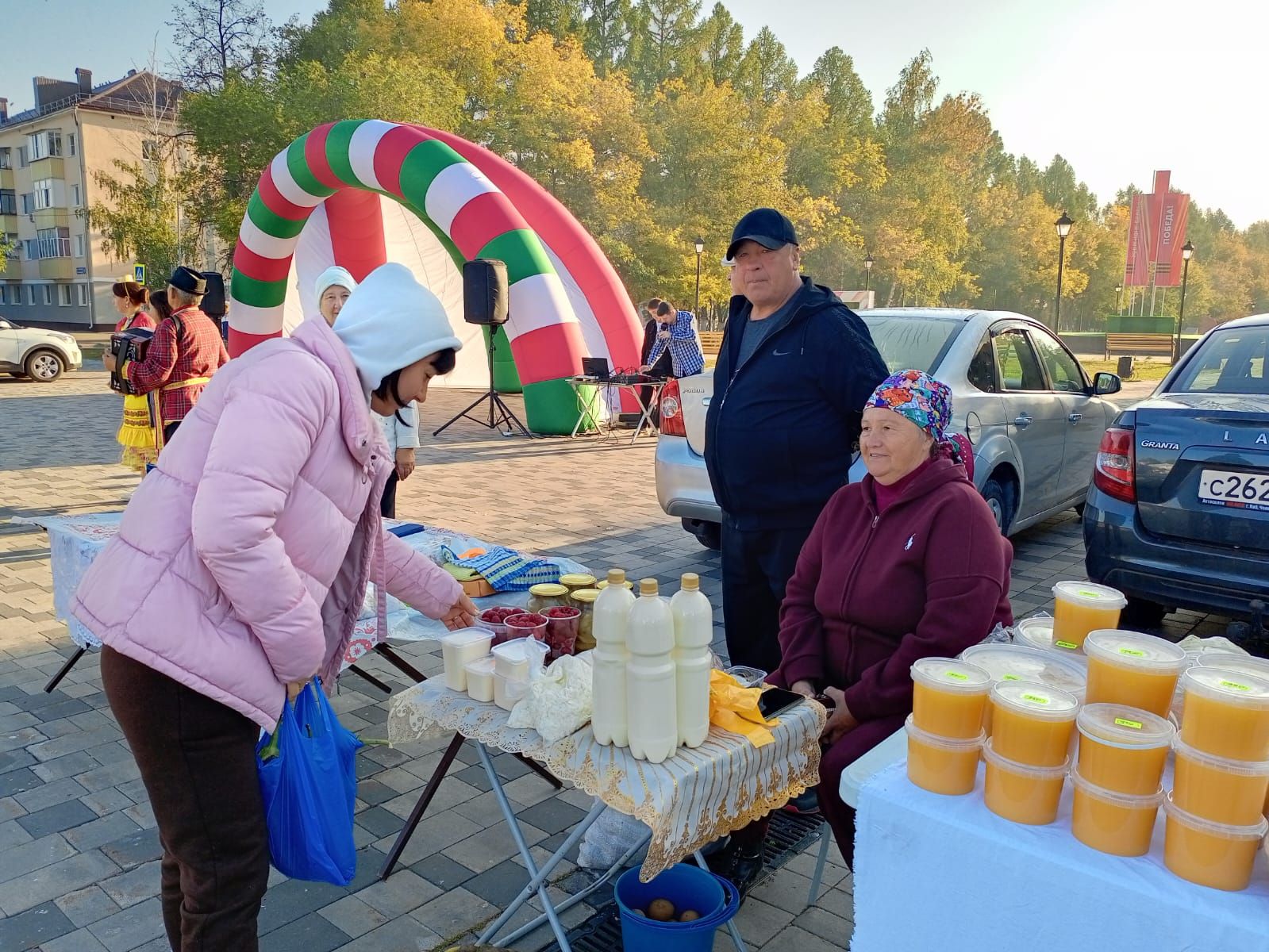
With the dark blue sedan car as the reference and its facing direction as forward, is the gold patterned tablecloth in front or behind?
behind

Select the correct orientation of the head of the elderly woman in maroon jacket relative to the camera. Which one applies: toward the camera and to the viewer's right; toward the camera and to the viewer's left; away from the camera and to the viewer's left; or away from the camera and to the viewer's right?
toward the camera and to the viewer's left

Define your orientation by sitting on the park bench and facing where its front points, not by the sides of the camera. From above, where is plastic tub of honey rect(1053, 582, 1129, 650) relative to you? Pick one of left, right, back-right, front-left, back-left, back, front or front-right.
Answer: front

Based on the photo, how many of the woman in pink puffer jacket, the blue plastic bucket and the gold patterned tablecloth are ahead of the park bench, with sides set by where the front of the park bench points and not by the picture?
3

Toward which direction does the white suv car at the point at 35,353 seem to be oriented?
to the viewer's right

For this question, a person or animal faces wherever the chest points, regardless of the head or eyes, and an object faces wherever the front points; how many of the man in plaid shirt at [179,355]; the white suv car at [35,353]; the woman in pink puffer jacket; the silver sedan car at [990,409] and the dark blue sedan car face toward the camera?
0

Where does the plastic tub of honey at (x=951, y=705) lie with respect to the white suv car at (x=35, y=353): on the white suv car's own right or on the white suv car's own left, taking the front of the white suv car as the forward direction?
on the white suv car's own right

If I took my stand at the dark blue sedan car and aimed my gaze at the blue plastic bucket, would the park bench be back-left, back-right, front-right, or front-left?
back-right

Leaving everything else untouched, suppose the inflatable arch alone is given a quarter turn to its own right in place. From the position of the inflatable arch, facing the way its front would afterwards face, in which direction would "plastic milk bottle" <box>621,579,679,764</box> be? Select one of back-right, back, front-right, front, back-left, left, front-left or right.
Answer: back-left

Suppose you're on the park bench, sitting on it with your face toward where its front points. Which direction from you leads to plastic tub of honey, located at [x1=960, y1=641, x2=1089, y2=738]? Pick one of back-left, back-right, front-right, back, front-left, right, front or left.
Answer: front

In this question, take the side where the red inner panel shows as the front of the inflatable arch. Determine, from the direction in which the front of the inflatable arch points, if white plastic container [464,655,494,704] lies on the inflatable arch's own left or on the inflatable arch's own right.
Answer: on the inflatable arch's own left

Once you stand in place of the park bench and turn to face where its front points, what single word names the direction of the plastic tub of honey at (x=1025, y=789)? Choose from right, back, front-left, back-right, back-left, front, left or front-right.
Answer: front

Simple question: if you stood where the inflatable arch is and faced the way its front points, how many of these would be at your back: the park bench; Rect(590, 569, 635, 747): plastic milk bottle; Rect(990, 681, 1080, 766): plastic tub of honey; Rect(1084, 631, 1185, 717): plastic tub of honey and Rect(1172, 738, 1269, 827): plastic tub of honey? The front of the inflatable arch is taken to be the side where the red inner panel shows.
1

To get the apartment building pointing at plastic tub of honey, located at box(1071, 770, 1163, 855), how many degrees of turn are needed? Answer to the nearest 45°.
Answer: approximately 45° to its left

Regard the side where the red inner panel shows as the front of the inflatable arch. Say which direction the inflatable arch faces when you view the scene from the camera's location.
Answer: facing the viewer and to the left of the viewer

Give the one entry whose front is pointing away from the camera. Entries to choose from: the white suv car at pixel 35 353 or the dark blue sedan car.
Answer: the dark blue sedan car

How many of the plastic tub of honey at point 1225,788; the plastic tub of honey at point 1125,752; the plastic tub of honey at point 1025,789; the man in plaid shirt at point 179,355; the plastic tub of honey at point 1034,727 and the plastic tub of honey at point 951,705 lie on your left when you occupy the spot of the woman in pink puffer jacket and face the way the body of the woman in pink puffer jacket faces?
1

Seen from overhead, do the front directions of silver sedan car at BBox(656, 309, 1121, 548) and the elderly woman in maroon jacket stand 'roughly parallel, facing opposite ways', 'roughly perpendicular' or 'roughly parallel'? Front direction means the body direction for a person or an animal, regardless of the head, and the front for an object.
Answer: roughly parallel, facing opposite ways

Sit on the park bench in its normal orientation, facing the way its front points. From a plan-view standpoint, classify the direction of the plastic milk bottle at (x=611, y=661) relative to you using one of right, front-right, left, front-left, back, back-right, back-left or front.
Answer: front

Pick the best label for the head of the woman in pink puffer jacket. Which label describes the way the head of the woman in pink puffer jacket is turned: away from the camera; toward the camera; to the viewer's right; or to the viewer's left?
to the viewer's right
